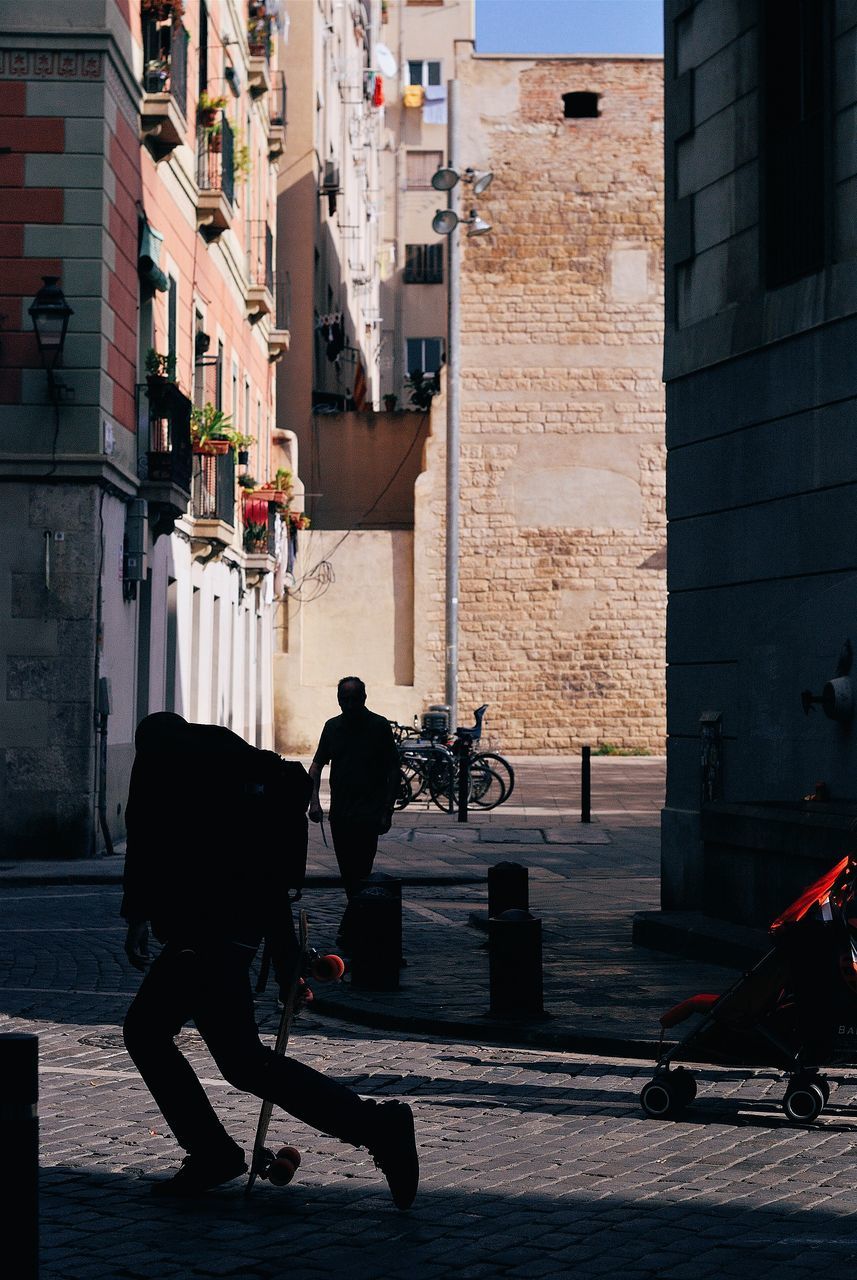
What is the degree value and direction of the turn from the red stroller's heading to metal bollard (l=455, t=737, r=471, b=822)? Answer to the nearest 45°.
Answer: approximately 90° to its right

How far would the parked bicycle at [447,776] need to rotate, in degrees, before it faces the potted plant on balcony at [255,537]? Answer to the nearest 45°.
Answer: approximately 45° to its right

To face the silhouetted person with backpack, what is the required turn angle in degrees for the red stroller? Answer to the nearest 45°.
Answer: approximately 45° to its left

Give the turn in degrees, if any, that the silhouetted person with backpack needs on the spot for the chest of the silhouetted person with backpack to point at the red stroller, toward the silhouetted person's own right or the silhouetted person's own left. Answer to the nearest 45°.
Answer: approximately 135° to the silhouetted person's own right

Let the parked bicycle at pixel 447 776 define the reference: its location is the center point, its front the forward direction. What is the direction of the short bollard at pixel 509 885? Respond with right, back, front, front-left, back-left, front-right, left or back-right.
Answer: left

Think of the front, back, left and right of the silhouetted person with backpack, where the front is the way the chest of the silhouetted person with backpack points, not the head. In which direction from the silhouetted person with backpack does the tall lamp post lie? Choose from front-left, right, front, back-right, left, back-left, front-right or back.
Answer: right

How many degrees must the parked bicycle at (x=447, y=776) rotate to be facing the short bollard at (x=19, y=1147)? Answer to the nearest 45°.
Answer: approximately 90° to its left

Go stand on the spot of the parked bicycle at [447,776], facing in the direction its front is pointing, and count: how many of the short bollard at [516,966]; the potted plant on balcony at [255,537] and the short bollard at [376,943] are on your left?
2

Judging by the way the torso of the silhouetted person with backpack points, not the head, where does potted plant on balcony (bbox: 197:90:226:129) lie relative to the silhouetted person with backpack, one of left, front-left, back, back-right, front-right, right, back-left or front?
right

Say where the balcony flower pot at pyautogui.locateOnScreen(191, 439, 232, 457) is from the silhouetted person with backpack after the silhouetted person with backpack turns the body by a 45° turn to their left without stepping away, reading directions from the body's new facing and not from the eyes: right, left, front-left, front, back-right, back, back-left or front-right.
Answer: back-right

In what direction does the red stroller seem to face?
to the viewer's left

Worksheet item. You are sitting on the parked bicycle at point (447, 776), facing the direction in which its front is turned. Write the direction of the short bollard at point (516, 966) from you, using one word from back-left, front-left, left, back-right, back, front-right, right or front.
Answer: left

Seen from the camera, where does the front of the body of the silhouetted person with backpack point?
to the viewer's left
